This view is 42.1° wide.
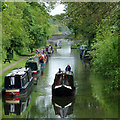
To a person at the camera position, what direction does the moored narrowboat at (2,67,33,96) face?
facing away from the viewer and to the right of the viewer

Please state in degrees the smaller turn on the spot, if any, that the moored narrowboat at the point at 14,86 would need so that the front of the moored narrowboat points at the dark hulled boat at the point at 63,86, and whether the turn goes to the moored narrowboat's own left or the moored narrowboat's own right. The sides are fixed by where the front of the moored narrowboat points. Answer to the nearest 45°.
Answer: approximately 45° to the moored narrowboat's own right
